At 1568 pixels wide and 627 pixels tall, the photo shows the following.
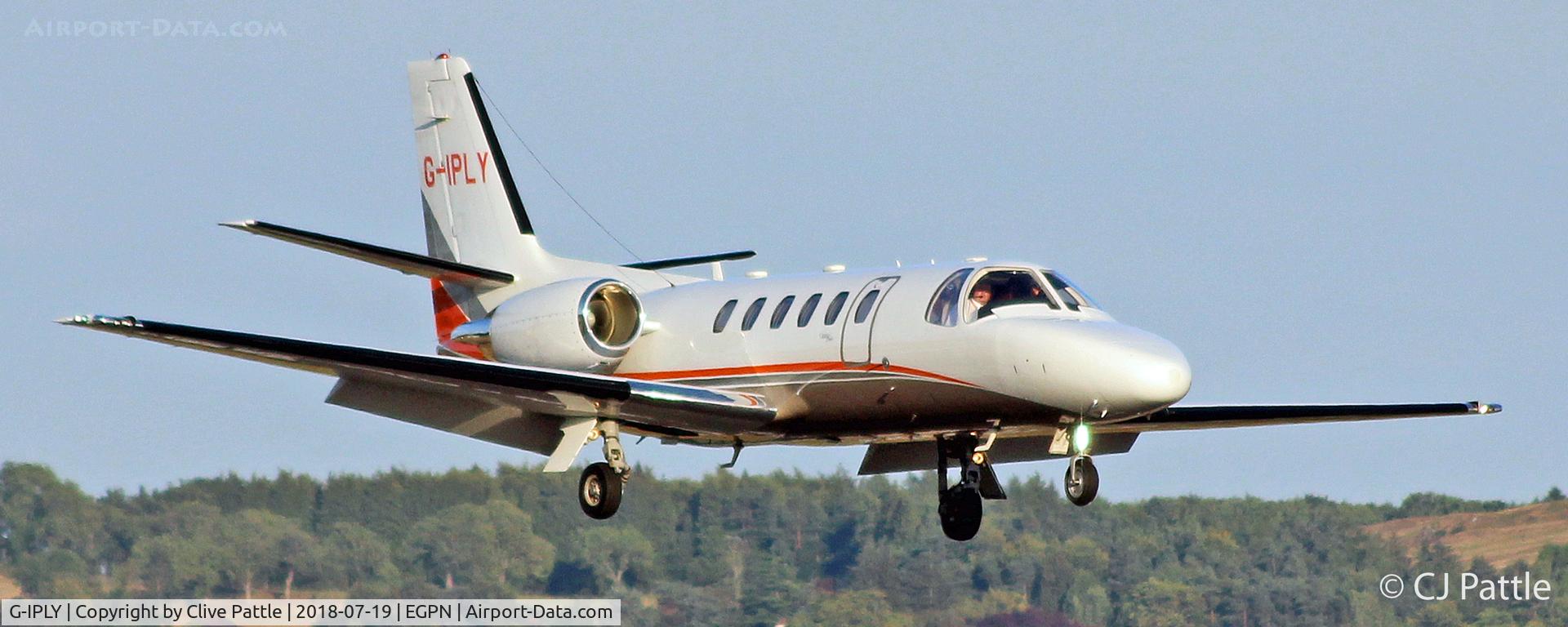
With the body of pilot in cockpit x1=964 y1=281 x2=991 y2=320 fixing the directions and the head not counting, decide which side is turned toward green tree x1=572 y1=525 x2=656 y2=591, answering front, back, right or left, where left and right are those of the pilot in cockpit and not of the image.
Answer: back

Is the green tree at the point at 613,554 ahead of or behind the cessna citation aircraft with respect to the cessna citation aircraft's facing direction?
behind

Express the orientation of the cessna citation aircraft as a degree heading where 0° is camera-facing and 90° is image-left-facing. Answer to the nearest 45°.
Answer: approximately 315°

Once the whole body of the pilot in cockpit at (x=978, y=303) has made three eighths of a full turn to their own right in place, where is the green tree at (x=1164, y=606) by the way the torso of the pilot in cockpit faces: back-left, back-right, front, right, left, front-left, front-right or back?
right

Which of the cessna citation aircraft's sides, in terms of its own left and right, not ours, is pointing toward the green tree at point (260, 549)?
back

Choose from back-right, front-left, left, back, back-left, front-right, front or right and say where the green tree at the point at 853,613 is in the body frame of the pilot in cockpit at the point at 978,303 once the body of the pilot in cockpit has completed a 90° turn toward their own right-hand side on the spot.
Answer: back-right

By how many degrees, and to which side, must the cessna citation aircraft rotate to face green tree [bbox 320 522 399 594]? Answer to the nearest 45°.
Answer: approximately 180°

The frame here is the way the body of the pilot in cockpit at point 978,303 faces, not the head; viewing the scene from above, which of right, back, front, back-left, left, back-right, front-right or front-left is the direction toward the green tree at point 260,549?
back

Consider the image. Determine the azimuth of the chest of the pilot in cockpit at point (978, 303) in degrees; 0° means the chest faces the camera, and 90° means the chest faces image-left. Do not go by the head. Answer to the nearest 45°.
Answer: approximately 315°
